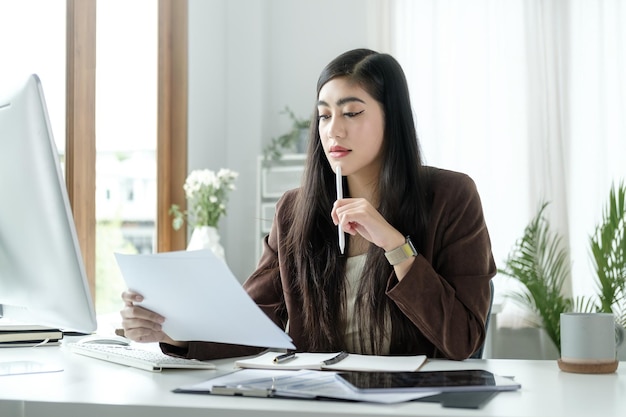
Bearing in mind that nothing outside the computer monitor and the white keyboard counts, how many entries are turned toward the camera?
0

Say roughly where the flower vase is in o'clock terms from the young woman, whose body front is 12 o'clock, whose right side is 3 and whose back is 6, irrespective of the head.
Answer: The flower vase is roughly at 4 o'clock from the young woman.

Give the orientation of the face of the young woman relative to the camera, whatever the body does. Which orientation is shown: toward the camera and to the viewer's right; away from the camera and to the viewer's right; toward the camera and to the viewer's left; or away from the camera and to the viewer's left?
toward the camera and to the viewer's left

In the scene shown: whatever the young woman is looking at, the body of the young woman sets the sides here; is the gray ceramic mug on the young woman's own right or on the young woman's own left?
on the young woman's own left

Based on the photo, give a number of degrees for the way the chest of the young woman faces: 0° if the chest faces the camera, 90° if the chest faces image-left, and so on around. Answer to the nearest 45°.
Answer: approximately 45°

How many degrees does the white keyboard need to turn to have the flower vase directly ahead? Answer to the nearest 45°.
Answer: approximately 45° to its left

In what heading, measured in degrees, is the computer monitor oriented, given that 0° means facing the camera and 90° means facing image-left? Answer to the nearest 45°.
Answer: approximately 225°

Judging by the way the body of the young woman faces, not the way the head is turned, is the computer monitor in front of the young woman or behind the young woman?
in front
